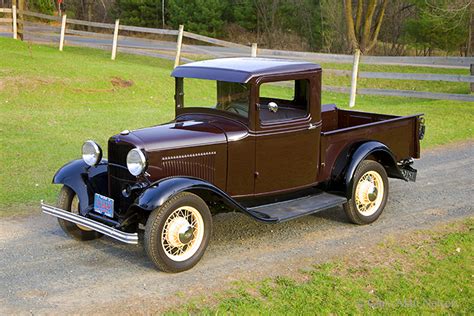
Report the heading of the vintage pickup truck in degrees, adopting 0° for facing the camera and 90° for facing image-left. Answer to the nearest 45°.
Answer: approximately 45°

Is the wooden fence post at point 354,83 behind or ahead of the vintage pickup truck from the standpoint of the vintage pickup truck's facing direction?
behind
